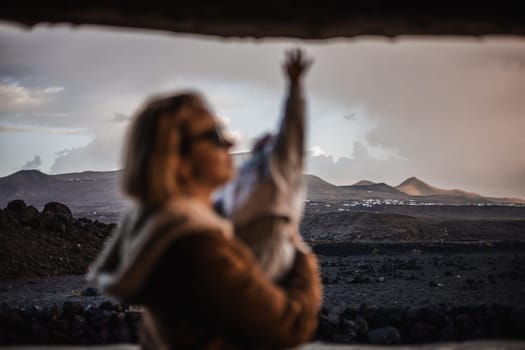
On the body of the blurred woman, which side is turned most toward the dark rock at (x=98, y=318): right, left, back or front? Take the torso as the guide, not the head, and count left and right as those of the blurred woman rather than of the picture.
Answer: left

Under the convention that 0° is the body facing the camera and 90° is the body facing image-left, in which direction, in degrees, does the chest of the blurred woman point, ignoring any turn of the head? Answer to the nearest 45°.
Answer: approximately 270°

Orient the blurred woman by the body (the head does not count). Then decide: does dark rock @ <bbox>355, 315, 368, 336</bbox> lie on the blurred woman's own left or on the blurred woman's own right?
on the blurred woman's own left

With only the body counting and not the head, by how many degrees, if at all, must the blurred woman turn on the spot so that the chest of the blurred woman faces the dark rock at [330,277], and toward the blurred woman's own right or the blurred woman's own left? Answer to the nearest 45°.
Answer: approximately 90° to the blurred woman's own left

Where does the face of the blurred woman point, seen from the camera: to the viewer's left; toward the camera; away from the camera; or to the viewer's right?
to the viewer's right

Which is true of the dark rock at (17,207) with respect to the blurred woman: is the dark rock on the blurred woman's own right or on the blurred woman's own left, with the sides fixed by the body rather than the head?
on the blurred woman's own left

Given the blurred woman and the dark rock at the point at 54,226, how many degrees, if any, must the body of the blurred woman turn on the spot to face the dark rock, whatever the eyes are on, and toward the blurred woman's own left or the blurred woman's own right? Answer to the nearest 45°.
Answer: approximately 90° to the blurred woman's own left

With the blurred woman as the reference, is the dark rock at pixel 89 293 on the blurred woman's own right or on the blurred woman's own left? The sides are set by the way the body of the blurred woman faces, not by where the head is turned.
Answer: on the blurred woman's own left
